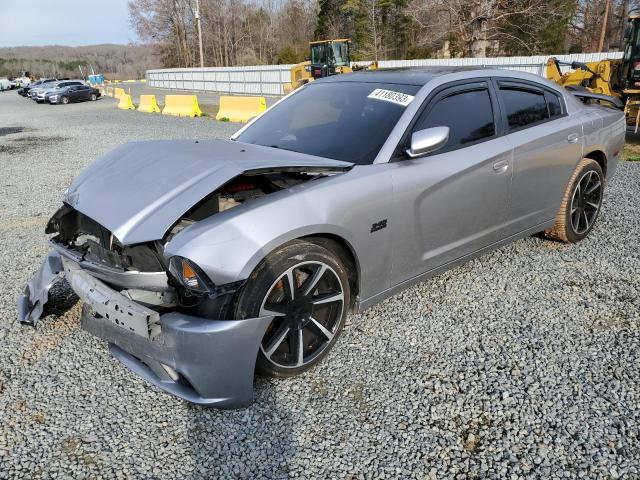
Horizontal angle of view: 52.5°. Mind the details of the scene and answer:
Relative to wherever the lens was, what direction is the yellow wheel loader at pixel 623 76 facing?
facing to the left of the viewer

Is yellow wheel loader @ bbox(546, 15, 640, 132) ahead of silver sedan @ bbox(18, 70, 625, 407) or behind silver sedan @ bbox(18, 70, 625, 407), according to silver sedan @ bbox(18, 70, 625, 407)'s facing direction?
behind

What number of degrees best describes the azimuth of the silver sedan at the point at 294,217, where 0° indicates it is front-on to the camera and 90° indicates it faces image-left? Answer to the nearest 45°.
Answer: approximately 45°

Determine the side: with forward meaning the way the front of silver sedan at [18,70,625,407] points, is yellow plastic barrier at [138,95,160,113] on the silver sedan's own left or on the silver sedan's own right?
on the silver sedan's own right

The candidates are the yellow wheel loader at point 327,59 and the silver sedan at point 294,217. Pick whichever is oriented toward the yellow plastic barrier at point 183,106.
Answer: the yellow wheel loader

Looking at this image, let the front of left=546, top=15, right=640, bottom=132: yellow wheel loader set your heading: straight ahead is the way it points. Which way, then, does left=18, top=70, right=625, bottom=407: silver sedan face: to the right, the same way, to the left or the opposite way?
to the left

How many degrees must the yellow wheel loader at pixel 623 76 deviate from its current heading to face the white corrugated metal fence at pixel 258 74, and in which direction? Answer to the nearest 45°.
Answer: approximately 45° to its right
